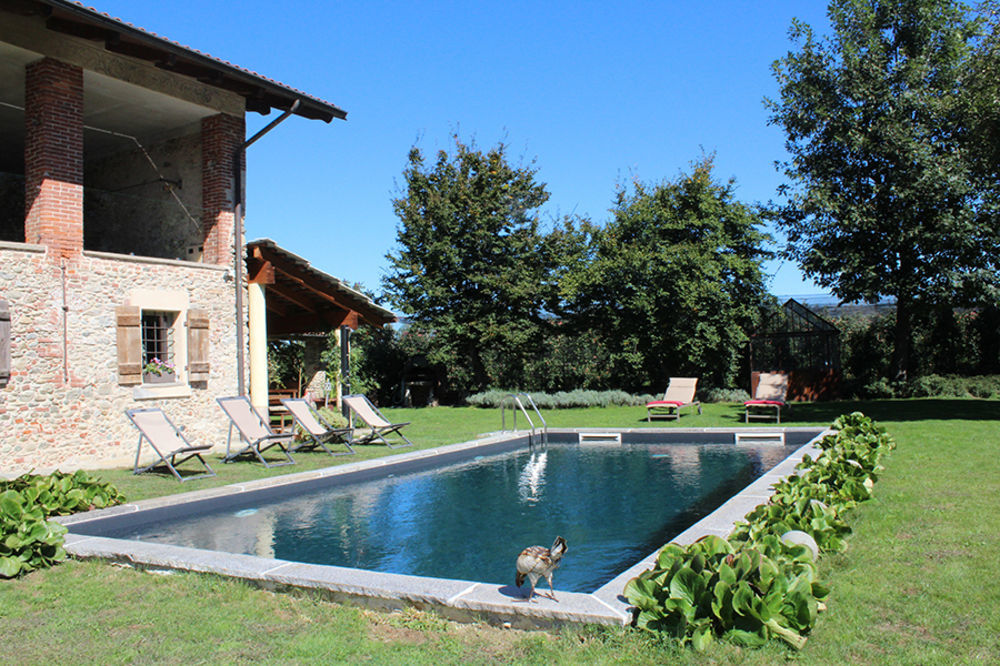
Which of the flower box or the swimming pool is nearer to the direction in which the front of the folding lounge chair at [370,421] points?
the swimming pool

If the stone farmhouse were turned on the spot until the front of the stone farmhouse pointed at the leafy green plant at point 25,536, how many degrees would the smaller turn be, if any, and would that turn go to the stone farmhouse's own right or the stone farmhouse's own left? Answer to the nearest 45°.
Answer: approximately 45° to the stone farmhouse's own right

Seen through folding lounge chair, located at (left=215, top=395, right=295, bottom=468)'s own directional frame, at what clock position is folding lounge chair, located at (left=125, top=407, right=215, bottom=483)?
folding lounge chair, located at (left=125, top=407, right=215, bottom=483) is roughly at 3 o'clock from folding lounge chair, located at (left=215, top=395, right=295, bottom=468).

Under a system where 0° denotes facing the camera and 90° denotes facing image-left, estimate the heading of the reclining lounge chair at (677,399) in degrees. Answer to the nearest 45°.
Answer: approximately 45°

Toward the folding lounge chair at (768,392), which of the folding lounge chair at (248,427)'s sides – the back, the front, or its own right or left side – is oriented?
left

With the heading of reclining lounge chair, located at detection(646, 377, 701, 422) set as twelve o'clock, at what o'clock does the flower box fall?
The flower box is roughly at 12 o'clock from the reclining lounge chair.

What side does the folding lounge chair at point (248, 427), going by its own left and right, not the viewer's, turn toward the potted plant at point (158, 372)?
back

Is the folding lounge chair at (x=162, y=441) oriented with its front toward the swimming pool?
yes

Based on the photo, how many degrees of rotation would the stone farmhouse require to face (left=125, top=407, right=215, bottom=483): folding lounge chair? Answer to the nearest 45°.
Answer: approximately 45° to its right

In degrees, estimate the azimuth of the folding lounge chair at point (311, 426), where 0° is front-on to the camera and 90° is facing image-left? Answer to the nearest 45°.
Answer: approximately 315°

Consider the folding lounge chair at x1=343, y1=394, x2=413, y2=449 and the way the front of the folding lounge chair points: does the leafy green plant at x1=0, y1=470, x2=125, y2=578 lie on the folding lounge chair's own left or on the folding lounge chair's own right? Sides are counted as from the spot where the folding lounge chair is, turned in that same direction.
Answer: on the folding lounge chair's own right

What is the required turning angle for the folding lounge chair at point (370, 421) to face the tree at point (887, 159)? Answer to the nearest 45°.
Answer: approximately 45° to its left

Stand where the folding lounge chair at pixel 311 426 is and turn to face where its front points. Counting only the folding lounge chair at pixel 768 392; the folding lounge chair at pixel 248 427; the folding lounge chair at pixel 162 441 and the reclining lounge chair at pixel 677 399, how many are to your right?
2
